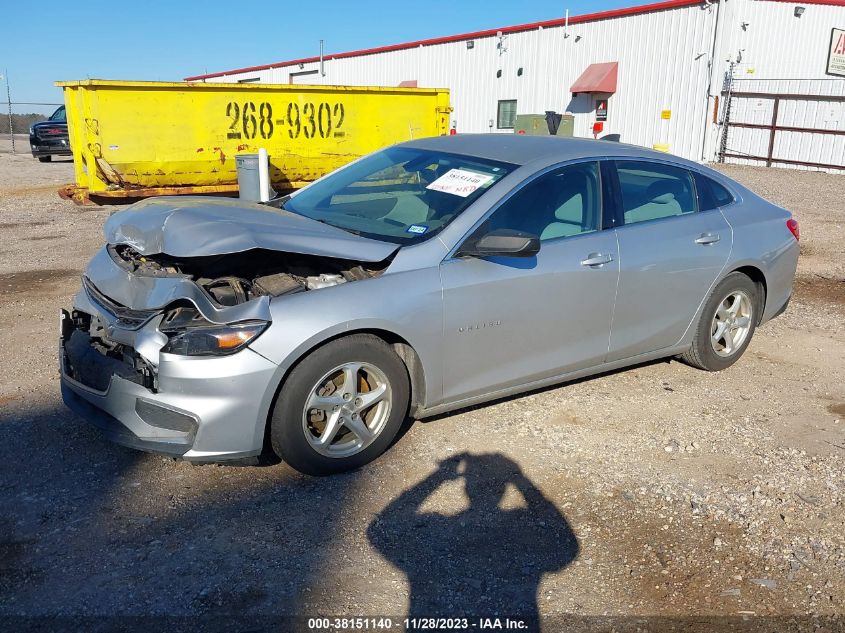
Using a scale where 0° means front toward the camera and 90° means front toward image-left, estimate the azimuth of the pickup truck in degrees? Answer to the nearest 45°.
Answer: approximately 45°

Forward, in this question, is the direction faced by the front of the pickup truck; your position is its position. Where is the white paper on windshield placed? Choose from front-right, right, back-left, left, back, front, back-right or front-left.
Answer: front-left

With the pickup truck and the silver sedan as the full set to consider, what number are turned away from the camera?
0

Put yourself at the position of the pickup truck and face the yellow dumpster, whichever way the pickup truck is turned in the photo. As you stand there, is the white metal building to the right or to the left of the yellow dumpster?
left

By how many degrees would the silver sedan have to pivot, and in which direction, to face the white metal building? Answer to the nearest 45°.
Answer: approximately 135° to its right

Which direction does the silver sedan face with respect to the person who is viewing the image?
facing the viewer and to the left of the viewer

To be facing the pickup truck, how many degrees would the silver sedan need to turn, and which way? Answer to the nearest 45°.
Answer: approximately 90° to its right

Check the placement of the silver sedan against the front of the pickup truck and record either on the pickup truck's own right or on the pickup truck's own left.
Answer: on the pickup truck's own left

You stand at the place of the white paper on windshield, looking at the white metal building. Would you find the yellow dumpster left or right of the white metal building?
left

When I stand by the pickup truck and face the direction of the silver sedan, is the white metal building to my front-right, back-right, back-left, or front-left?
front-left

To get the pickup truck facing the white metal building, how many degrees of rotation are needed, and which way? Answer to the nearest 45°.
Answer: approximately 90° to its left

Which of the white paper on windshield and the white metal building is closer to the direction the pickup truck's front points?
the white paper on windshield
